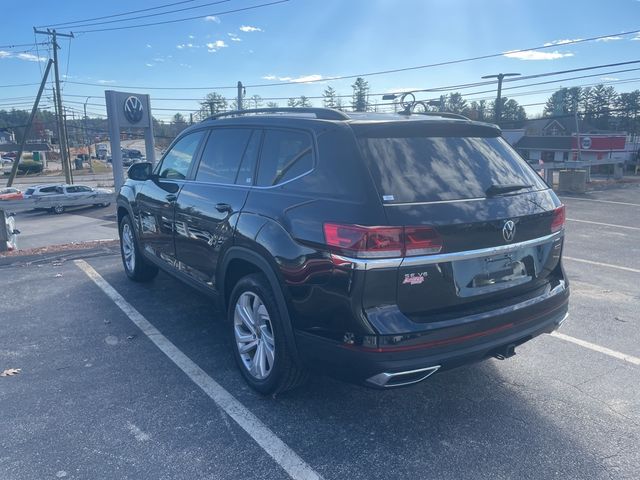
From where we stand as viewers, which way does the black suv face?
facing away from the viewer and to the left of the viewer

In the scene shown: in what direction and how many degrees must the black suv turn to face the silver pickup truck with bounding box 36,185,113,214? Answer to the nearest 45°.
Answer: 0° — it already faces it

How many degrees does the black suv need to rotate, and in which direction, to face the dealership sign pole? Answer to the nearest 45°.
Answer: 0° — it already faces it
